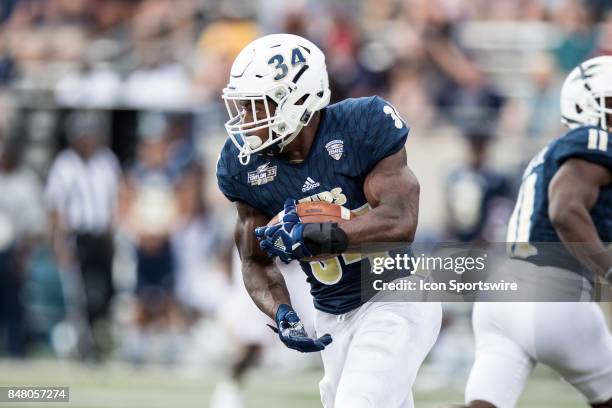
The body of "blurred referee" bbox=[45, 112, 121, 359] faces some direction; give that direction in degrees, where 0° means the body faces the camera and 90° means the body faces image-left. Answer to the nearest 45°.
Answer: approximately 0°

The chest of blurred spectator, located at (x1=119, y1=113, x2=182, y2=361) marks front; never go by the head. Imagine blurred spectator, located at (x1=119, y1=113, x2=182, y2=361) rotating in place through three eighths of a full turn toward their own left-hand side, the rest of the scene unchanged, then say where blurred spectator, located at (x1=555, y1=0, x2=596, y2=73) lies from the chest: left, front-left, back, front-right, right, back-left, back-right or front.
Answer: front-right

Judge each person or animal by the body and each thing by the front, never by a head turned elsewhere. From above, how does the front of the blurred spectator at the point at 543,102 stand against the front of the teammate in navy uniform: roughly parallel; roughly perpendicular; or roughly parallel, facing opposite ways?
roughly perpendicular

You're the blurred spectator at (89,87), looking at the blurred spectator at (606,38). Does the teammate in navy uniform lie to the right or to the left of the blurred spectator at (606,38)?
right

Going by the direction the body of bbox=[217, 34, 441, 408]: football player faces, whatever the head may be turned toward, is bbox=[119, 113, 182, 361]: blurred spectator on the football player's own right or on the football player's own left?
on the football player's own right

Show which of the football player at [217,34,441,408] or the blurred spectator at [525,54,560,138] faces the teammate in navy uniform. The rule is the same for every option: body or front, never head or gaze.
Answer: the blurred spectator

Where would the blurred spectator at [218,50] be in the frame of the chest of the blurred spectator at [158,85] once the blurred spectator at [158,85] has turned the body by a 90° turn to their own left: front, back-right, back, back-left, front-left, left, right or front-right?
front
